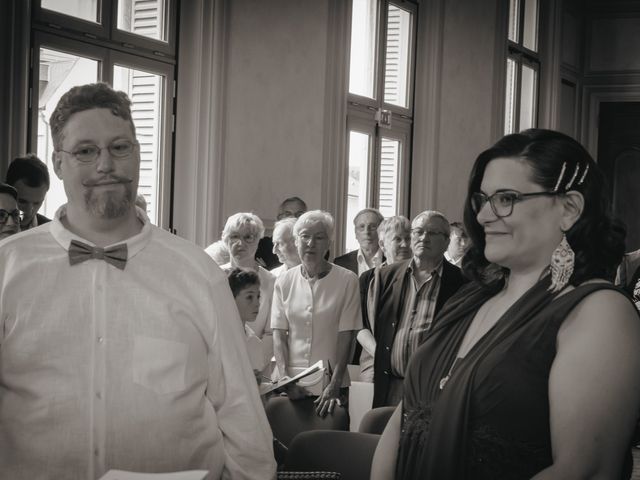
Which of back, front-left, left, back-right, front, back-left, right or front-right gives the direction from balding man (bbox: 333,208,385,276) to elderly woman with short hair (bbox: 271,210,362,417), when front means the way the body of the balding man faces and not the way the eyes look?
front

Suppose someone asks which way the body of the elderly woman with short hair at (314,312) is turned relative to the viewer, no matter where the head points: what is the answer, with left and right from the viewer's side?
facing the viewer

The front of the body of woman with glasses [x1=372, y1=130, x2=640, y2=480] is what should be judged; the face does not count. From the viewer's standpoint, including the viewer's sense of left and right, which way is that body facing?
facing the viewer and to the left of the viewer

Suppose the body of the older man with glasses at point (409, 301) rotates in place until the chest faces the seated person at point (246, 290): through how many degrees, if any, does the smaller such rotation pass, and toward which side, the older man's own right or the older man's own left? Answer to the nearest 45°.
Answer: approximately 45° to the older man's own right

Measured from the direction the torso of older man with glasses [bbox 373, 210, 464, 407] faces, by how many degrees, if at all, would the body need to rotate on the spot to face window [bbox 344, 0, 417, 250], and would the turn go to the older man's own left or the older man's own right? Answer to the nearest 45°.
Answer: approximately 180°

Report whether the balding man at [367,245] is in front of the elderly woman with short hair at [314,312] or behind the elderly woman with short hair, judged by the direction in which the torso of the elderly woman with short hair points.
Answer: behind

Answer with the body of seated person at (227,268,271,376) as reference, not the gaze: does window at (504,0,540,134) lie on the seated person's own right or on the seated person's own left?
on the seated person's own left

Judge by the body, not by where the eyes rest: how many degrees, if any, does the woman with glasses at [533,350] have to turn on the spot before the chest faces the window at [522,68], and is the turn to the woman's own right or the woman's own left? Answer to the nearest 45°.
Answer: approximately 135° to the woman's own right

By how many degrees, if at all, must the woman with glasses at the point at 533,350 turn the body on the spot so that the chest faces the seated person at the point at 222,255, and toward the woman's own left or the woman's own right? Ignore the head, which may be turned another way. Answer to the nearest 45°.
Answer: approximately 90° to the woman's own right

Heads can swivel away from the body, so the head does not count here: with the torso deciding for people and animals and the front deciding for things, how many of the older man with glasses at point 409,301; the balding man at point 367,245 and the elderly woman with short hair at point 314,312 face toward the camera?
3

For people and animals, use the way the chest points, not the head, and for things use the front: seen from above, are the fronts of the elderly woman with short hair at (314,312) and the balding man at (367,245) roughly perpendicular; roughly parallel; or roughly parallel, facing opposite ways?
roughly parallel

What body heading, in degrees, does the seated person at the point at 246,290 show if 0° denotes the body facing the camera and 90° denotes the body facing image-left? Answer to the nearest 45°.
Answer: approximately 315°

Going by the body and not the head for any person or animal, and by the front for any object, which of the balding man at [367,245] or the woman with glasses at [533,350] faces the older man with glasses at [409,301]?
the balding man

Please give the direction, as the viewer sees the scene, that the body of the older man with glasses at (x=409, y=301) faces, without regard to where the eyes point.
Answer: toward the camera

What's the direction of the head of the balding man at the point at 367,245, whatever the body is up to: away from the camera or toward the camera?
toward the camera

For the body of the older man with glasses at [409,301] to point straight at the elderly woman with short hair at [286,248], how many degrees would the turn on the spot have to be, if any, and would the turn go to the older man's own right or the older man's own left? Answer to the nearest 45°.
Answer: approximately 135° to the older man's own right
